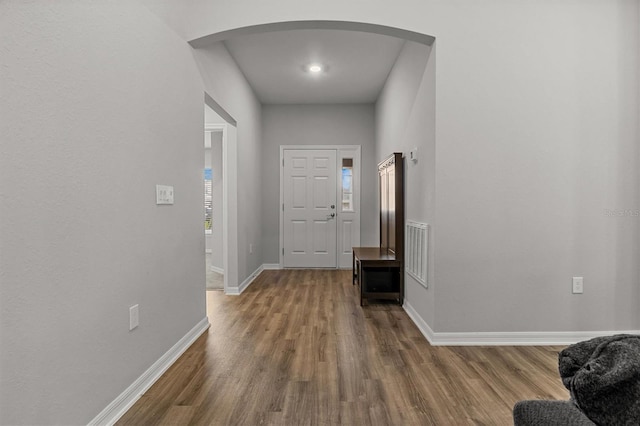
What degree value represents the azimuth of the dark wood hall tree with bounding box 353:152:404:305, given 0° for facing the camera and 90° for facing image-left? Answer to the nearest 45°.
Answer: approximately 90°

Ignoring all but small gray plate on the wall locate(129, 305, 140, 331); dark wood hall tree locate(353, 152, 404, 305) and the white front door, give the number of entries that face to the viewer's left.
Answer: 1

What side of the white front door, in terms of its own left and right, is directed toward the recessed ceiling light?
front

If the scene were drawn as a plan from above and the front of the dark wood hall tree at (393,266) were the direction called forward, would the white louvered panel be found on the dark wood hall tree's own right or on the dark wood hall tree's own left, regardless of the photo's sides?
on the dark wood hall tree's own left

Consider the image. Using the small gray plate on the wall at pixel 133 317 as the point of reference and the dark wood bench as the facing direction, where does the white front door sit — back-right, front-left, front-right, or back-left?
front-left

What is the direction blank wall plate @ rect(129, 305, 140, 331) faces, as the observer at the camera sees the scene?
facing the viewer and to the right of the viewer

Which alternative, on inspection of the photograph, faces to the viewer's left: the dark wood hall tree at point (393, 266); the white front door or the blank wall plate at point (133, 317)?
the dark wood hall tree

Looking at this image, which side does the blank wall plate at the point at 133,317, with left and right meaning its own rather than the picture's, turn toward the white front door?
left

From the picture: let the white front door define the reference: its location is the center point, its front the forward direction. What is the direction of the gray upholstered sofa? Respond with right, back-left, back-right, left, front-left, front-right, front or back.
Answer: front

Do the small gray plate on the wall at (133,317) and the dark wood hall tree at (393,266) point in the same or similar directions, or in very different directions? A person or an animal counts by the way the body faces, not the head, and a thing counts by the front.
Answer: very different directions

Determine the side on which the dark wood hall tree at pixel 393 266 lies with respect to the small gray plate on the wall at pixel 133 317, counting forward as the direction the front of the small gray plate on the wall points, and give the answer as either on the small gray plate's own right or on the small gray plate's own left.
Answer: on the small gray plate's own left

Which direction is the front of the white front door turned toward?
toward the camera

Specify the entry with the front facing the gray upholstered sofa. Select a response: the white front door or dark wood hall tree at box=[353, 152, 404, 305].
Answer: the white front door

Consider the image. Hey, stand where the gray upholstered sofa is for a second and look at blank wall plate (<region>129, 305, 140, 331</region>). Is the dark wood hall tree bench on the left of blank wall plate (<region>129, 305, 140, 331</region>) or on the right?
right

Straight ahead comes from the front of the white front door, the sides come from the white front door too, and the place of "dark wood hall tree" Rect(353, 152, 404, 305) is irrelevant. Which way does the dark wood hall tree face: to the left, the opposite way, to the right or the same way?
to the right
